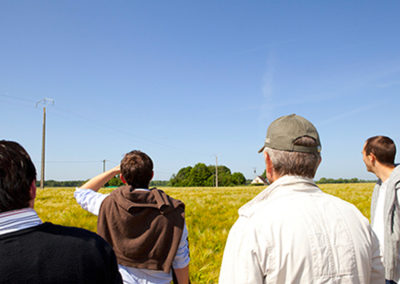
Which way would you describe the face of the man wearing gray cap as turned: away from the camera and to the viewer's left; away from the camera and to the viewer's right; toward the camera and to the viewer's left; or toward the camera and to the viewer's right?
away from the camera and to the viewer's left

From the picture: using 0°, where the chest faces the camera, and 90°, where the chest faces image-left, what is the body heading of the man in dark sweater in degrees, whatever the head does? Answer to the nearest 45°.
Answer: approximately 180°

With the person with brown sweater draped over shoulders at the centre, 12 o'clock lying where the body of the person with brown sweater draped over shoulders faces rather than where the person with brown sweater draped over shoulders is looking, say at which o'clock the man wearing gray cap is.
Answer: The man wearing gray cap is roughly at 5 o'clock from the person with brown sweater draped over shoulders.

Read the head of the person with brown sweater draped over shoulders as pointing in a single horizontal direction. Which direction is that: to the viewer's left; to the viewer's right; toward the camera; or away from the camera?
away from the camera

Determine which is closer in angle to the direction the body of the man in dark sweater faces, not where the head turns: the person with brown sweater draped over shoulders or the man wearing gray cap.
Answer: the person with brown sweater draped over shoulders

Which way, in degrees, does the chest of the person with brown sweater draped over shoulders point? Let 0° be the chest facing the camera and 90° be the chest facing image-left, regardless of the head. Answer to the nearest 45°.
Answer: approximately 180°

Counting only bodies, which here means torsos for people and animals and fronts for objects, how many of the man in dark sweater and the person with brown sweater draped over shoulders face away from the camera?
2

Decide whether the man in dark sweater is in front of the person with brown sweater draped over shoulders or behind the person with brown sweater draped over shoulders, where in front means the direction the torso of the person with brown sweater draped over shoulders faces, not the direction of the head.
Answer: behind
